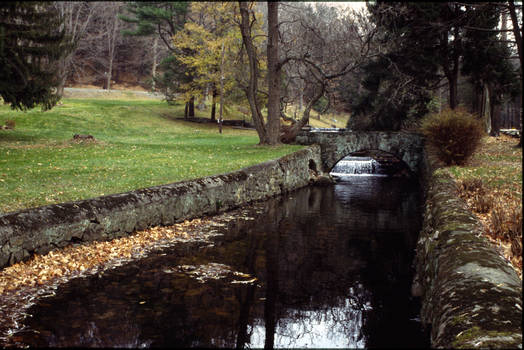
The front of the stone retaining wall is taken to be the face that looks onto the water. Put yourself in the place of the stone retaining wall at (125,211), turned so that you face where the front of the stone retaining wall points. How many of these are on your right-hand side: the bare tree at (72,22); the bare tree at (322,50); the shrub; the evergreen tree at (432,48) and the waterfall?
0

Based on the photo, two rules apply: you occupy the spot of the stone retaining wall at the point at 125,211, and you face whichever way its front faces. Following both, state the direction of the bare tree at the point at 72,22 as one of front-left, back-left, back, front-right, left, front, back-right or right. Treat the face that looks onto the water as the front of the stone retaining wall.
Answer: back-left

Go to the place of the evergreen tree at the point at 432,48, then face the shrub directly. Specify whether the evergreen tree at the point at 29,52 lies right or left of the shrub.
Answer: right

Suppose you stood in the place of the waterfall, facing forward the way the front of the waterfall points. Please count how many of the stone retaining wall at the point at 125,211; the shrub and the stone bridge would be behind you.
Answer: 0

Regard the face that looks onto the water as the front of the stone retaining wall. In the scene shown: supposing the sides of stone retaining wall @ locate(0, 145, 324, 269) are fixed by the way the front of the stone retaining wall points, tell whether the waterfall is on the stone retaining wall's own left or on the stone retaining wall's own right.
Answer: on the stone retaining wall's own left

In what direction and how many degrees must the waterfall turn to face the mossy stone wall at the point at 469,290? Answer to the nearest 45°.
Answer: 0° — it already faces it

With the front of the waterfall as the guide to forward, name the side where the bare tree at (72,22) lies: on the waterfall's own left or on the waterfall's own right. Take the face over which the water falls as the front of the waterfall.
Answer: on the waterfall's own right

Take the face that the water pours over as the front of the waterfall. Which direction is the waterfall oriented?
toward the camera

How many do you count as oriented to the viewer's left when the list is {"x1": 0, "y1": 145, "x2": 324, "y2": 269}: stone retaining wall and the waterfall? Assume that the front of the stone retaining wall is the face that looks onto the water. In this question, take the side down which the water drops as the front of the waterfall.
0
